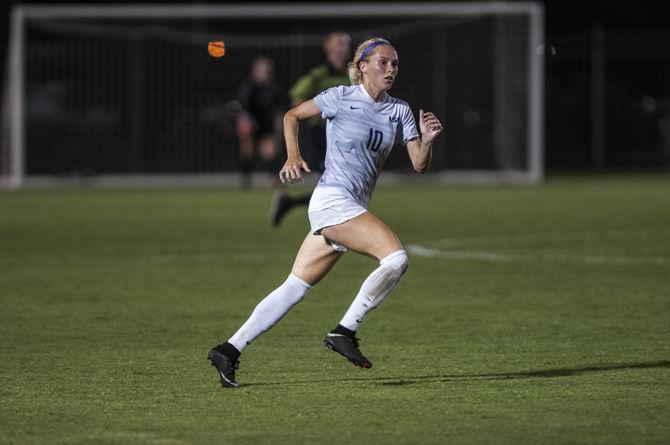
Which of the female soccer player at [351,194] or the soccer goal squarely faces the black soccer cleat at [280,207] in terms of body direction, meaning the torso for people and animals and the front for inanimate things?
the soccer goal

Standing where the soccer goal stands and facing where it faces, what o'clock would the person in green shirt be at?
The person in green shirt is roughly at 12 o'clock from the soccer goal.

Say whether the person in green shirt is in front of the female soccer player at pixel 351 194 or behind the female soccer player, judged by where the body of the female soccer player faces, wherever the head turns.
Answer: behind

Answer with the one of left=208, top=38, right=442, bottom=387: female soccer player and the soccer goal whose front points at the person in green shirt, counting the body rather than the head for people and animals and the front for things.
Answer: the soccer goal

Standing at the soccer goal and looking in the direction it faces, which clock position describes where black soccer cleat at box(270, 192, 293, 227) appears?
The black soccer cleat is roughly at 12 o'clock from the soccer goal.

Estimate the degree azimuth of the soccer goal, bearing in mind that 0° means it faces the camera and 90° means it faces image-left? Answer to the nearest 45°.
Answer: approximately 0°

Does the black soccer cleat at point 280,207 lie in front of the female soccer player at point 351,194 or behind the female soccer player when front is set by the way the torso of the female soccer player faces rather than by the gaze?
behind

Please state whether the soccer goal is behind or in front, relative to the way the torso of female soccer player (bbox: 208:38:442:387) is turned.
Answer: behind

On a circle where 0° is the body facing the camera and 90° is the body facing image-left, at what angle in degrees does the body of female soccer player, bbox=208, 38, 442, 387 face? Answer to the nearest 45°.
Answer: approximately 315°
